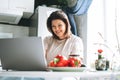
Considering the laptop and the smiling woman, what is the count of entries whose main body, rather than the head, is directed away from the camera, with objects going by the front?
1

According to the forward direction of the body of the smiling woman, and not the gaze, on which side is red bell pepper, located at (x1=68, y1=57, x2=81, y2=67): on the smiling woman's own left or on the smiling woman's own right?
on the smiling woman's own left

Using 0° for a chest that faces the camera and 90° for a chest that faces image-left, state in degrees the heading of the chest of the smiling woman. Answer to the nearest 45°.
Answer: approximately 45°

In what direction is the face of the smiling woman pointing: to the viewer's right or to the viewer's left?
to the viewer's left

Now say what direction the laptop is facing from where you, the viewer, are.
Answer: facing away from the viewer

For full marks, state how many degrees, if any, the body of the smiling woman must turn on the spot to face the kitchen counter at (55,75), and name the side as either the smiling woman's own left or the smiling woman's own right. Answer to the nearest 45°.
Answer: approximately 45° to the smiling woman's own left
